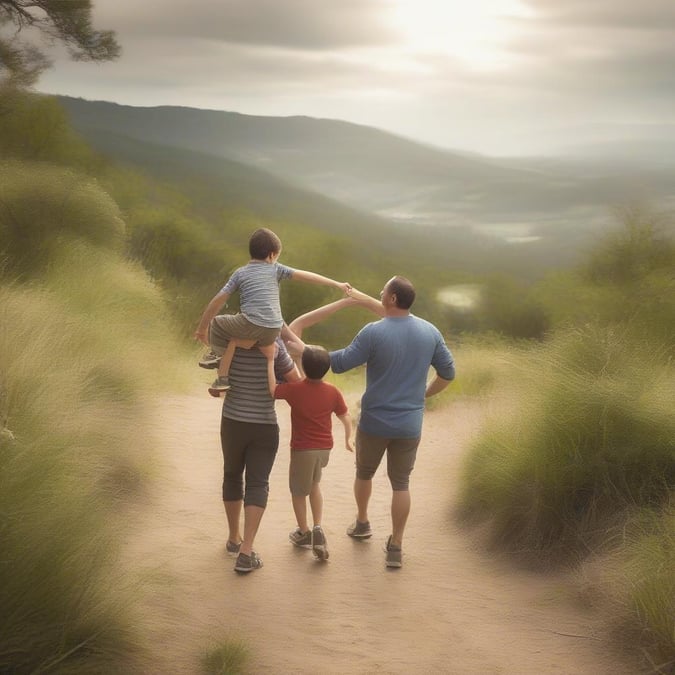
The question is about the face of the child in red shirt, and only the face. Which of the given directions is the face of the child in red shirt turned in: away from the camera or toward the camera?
away from the camera

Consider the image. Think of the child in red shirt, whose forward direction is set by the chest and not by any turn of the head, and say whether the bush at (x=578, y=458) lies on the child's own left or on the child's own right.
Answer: on the child's own right

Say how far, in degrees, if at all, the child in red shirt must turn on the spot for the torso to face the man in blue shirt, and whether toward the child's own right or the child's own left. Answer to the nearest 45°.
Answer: approximately 90° to the child's own right

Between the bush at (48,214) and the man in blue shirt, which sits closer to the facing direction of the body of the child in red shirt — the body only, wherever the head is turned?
the bush

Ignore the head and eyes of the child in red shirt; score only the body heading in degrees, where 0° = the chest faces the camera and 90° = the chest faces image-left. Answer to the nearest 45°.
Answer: approximately 180°
